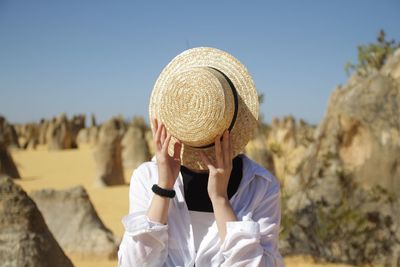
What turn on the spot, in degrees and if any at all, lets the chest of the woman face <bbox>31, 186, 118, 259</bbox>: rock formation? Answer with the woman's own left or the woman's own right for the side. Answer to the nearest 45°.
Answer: approximately 180°

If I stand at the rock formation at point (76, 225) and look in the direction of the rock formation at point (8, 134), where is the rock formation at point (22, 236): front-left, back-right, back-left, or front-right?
back-left

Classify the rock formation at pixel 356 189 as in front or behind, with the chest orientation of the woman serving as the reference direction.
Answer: behind

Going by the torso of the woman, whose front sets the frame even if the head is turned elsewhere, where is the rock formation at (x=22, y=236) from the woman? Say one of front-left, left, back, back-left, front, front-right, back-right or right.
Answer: back-right

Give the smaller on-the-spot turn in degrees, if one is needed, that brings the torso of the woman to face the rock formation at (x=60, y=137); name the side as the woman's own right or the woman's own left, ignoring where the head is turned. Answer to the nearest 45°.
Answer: approximately 180°

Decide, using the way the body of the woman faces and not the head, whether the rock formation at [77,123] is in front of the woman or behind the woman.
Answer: behind

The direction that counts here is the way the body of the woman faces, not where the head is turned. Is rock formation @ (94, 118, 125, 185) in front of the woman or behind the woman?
behind

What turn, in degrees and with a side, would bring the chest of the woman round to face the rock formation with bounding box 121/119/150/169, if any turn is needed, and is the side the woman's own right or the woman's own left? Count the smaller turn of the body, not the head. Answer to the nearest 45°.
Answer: approximately 180°

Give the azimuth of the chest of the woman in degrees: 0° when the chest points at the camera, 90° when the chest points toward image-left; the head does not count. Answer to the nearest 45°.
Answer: approximately 0°
